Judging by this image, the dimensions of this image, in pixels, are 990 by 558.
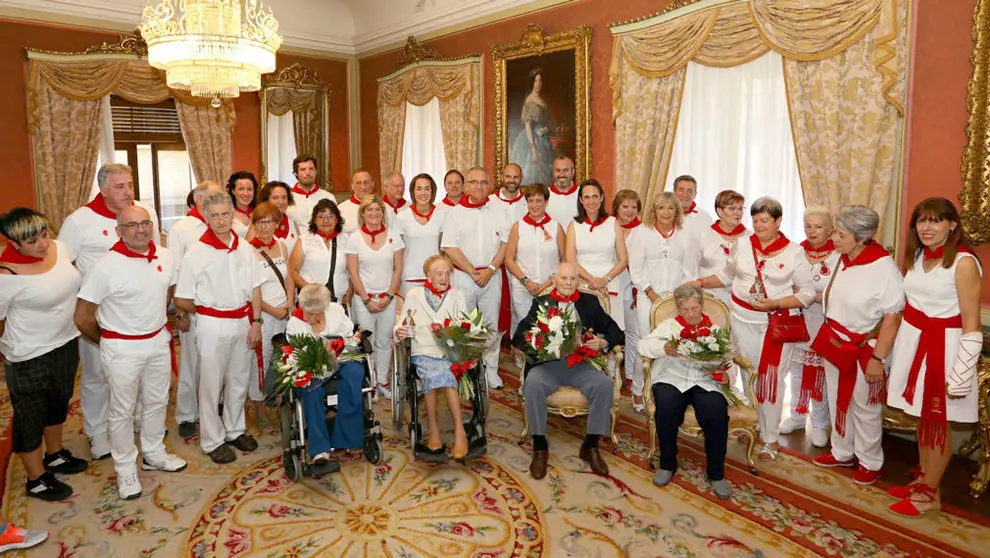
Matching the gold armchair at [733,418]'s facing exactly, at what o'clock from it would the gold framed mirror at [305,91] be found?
The gold framed mirror is roughly at 4 o'clock from the gold armchair.

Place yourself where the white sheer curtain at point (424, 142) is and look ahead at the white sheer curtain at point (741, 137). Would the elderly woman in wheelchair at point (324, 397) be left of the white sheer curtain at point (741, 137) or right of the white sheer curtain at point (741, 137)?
right

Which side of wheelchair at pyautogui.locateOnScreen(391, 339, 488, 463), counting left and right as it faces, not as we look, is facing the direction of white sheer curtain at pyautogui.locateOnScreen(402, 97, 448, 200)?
back

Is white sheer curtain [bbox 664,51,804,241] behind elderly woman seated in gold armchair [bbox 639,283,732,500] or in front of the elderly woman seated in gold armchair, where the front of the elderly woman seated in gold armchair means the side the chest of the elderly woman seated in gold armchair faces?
behind

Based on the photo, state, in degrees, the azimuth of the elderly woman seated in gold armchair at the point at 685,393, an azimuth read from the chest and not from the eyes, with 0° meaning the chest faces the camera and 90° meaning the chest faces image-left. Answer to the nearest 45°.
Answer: approximately 0°

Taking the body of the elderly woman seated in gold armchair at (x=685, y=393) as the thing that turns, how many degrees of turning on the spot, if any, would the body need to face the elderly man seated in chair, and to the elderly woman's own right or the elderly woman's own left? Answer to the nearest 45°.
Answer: approximately 90° to the elderly woman's own right
